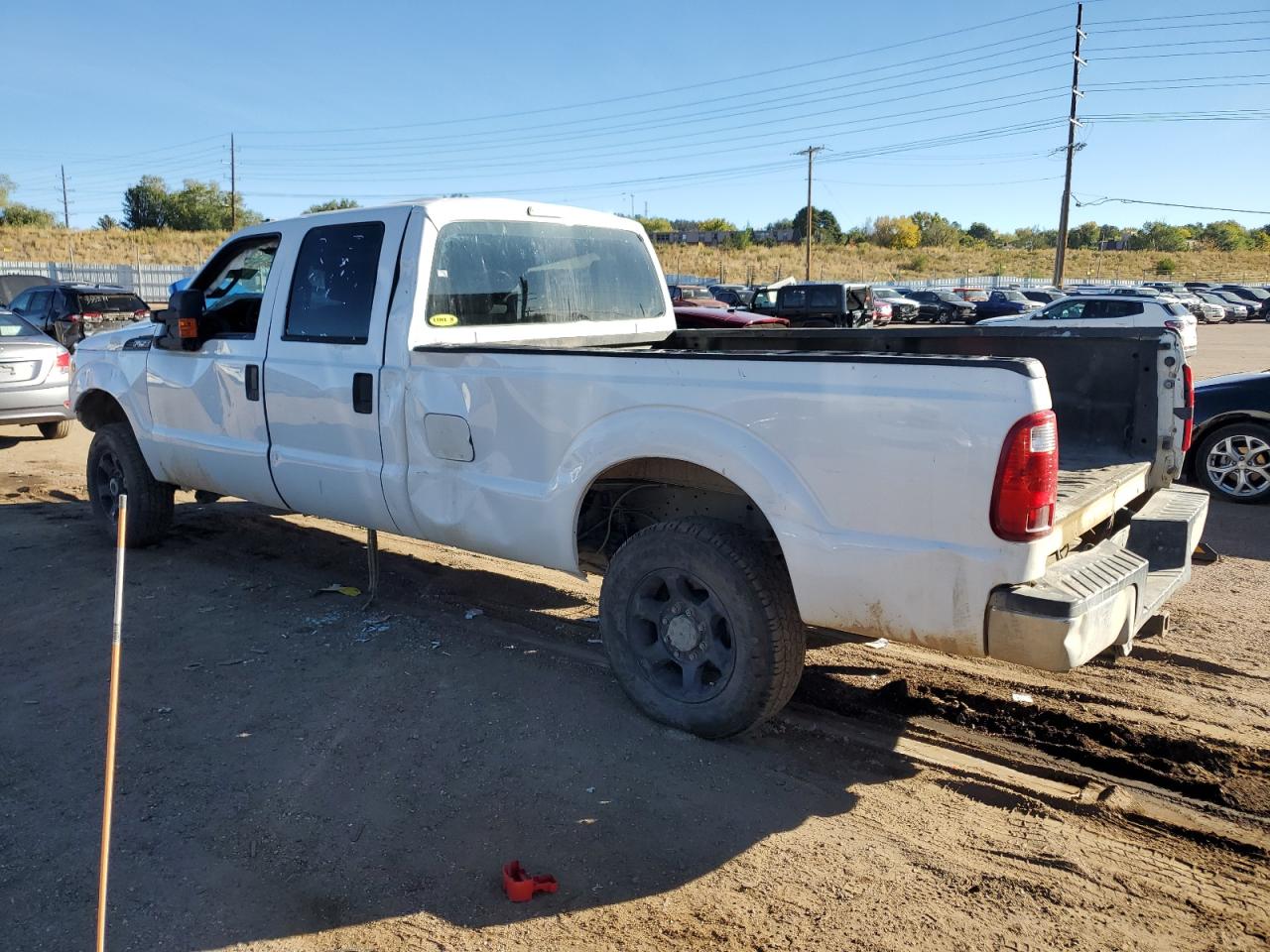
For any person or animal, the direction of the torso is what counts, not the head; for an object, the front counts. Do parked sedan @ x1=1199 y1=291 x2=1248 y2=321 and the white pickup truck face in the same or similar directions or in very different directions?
very different directions

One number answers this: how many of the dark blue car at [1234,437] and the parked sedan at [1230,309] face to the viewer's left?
1

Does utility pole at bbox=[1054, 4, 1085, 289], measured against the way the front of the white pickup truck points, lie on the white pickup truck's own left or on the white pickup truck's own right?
on the white pickup truck's own right

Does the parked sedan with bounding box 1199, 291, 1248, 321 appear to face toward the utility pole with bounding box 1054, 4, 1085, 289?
no

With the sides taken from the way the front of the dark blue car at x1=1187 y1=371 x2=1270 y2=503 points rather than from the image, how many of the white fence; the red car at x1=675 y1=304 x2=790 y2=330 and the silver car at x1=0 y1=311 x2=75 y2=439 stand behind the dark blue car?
0

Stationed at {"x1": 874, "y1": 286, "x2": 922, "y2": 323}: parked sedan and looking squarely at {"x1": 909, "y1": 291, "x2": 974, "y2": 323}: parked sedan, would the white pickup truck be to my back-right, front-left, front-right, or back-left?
back-right

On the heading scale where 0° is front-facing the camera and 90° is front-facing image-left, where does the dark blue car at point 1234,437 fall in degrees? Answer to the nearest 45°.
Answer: approximately 90°

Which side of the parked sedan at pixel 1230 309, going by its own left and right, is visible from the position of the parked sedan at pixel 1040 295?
right

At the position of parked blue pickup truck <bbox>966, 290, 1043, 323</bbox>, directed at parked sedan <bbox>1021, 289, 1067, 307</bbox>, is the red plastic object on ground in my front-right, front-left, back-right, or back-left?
back-right

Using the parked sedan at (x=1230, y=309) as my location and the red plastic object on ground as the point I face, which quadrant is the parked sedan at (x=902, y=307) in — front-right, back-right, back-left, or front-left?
front-right

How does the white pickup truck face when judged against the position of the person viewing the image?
facing away from the viewer and to the left of the viewer

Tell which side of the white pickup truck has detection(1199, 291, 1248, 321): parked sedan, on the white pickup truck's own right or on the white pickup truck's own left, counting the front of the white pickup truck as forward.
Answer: on the white pickup truck's own right

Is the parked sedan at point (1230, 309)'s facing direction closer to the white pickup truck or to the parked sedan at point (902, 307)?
the white pickup truck

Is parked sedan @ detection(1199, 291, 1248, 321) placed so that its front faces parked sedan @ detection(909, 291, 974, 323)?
no

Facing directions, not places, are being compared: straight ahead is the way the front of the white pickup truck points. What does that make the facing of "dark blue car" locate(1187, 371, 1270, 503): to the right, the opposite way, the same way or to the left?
the same way

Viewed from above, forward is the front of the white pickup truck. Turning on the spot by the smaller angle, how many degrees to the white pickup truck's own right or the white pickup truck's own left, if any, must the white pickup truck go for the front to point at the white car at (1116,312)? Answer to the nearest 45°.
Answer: approximately 90° to the white pickup truck's own right

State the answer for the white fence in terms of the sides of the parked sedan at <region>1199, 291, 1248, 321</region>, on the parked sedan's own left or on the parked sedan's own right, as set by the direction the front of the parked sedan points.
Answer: on the parked sedan's own right
